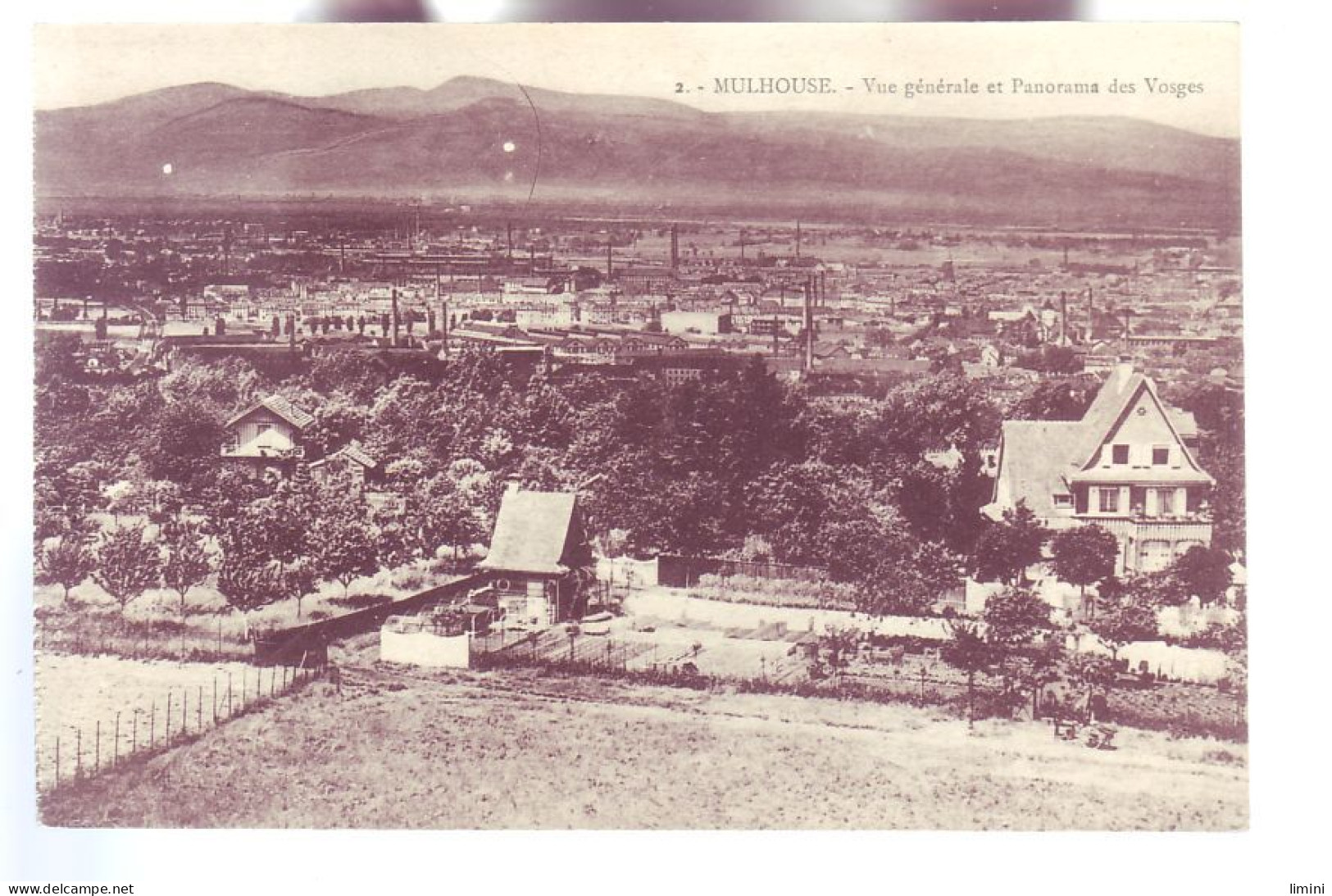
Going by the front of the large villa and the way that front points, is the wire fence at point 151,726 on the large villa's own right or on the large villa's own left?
on the large villa's own right

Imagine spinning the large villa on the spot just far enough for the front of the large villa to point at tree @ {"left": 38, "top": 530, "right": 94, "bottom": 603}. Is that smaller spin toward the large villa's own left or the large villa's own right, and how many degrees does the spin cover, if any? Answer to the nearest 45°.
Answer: approximately 90° to the large villa's own right

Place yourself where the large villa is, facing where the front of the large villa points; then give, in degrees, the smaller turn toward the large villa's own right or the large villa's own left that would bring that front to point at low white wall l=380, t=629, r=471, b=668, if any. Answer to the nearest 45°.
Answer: approximately 90° to the large villa's own right

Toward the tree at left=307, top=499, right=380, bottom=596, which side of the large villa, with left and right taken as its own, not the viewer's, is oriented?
right

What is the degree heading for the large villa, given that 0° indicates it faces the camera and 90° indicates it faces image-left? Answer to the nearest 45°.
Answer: approximately 0°
